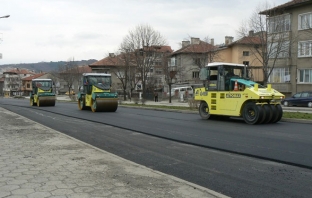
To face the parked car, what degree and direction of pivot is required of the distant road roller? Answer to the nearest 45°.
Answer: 0° — it already faces it

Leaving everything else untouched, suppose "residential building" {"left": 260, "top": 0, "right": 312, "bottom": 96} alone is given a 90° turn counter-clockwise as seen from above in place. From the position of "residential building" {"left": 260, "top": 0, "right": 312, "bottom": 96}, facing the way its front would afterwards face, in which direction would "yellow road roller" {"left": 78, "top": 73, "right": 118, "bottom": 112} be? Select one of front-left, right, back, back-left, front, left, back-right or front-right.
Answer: right

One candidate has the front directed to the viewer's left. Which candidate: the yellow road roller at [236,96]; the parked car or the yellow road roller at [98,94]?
the parked car

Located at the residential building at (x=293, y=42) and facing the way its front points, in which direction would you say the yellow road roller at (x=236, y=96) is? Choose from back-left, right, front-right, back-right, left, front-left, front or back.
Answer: front-left

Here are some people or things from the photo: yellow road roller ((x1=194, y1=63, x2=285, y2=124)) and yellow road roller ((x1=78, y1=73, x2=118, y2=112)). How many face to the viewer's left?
0

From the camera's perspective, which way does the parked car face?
to the viewer's left

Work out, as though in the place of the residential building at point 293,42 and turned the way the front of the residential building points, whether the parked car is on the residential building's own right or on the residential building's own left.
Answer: on the residential building's own left

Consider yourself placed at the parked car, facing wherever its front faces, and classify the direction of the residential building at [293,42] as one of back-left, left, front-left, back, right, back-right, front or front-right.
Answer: right

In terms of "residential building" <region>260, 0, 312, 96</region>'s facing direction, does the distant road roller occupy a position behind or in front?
in front

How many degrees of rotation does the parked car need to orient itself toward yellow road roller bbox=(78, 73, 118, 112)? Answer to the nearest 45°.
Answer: approximately 45° to its left

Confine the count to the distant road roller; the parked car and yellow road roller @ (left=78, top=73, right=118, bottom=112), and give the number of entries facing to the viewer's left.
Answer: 1

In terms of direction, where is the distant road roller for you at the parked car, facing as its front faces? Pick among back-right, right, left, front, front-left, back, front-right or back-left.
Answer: front

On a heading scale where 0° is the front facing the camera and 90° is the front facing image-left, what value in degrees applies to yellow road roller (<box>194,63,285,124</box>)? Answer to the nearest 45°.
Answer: approximately 315°

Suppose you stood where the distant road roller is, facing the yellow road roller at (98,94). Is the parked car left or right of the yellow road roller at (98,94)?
left

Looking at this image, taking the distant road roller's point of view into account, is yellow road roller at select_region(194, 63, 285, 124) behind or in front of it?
in front

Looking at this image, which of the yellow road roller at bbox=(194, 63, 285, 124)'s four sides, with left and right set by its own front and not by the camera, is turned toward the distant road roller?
back

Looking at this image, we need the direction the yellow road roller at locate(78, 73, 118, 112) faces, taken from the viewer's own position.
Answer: facing the viewer and to the right of the viewer

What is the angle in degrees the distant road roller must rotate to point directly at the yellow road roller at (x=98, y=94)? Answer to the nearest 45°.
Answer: approximately 45° to its right
